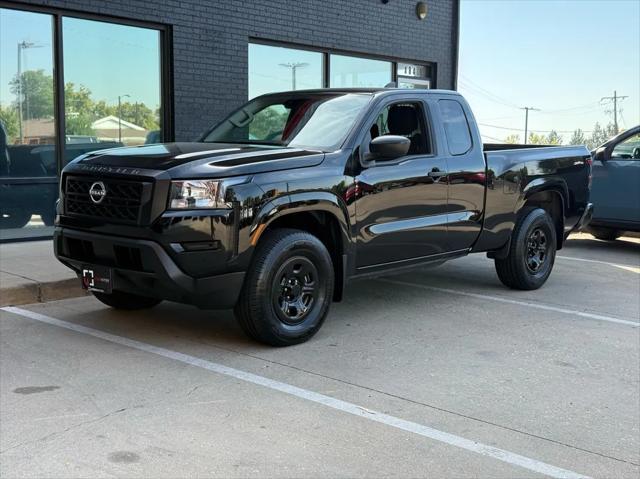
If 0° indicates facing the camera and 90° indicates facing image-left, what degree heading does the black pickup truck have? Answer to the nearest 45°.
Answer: approximately 45°

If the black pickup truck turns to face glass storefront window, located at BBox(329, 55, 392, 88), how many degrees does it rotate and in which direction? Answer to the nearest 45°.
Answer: approximately 135° to its right

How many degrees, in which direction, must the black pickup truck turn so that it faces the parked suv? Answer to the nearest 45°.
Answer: approximately 180°

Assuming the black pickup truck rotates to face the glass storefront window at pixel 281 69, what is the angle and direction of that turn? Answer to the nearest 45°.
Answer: approximately 135° to its right
